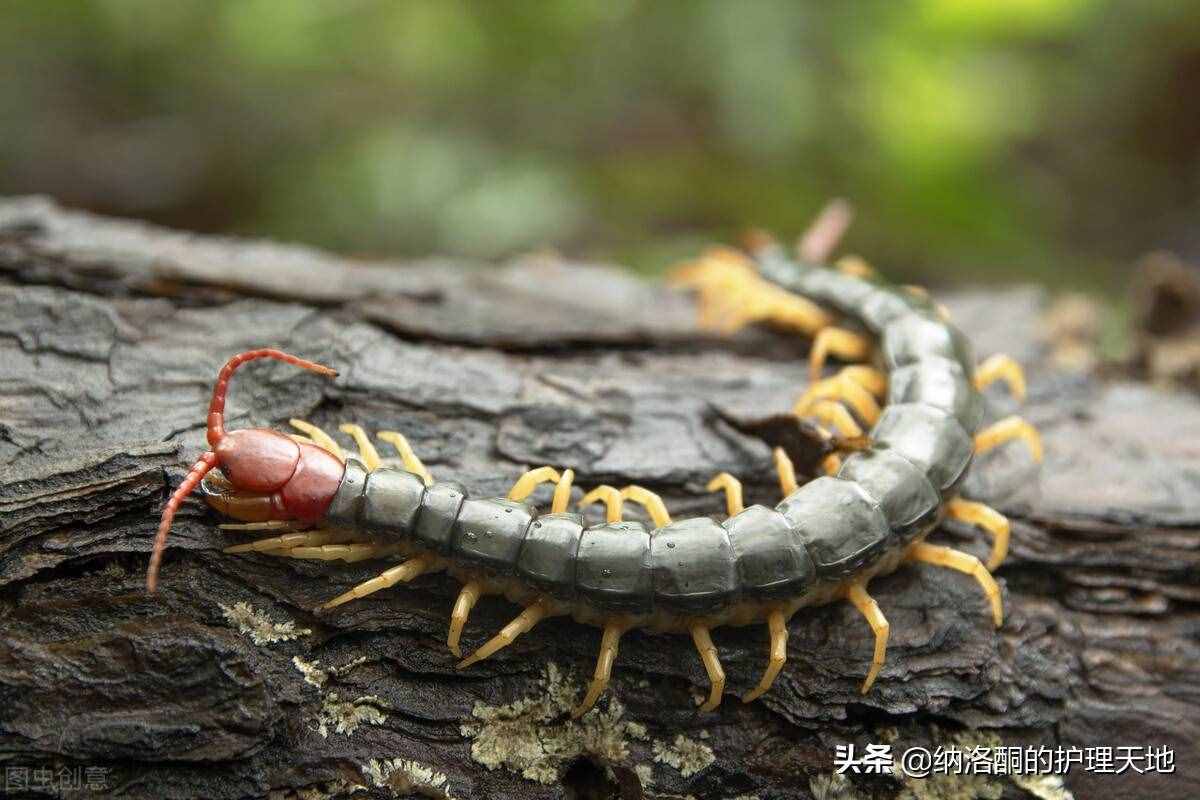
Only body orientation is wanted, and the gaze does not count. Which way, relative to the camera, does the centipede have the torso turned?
to the viewer's left
